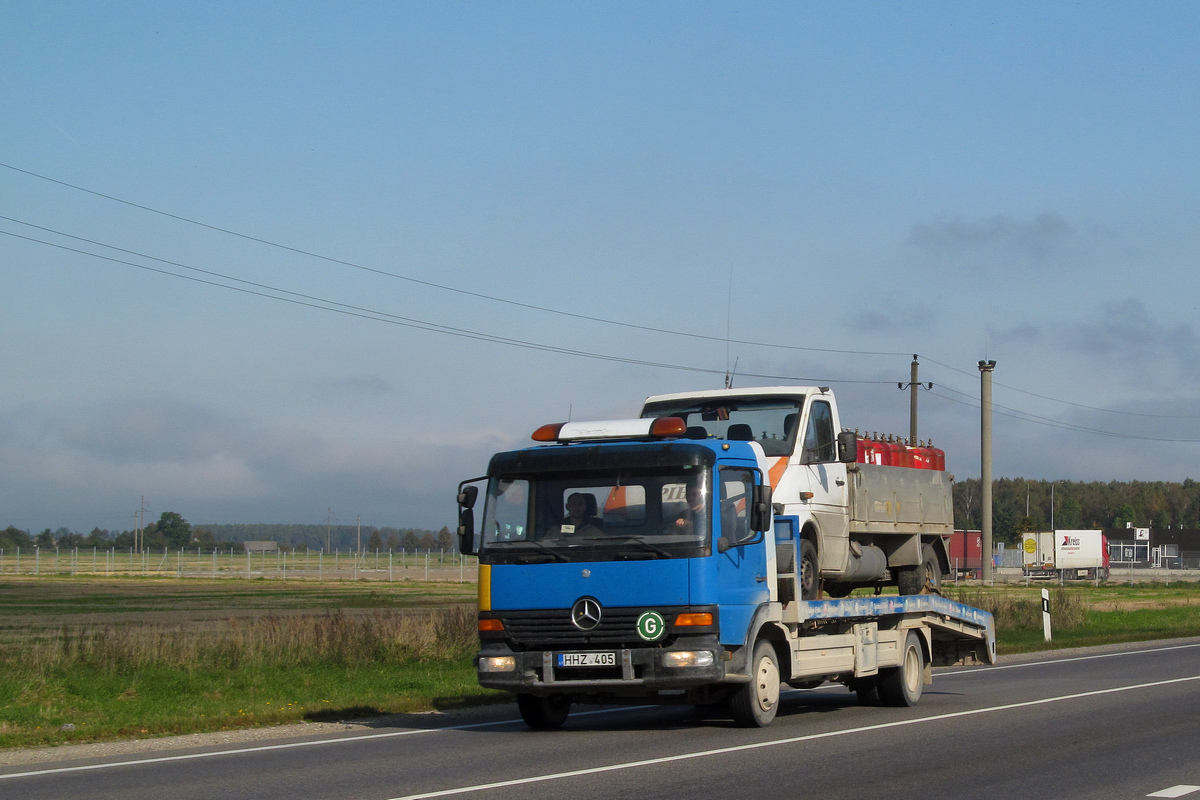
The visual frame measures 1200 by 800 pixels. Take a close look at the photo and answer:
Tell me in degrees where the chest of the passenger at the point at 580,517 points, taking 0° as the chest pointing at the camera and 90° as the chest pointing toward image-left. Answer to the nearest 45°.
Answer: approximately 45°

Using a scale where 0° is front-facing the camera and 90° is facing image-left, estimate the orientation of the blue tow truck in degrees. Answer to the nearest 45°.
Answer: approximately 45°
